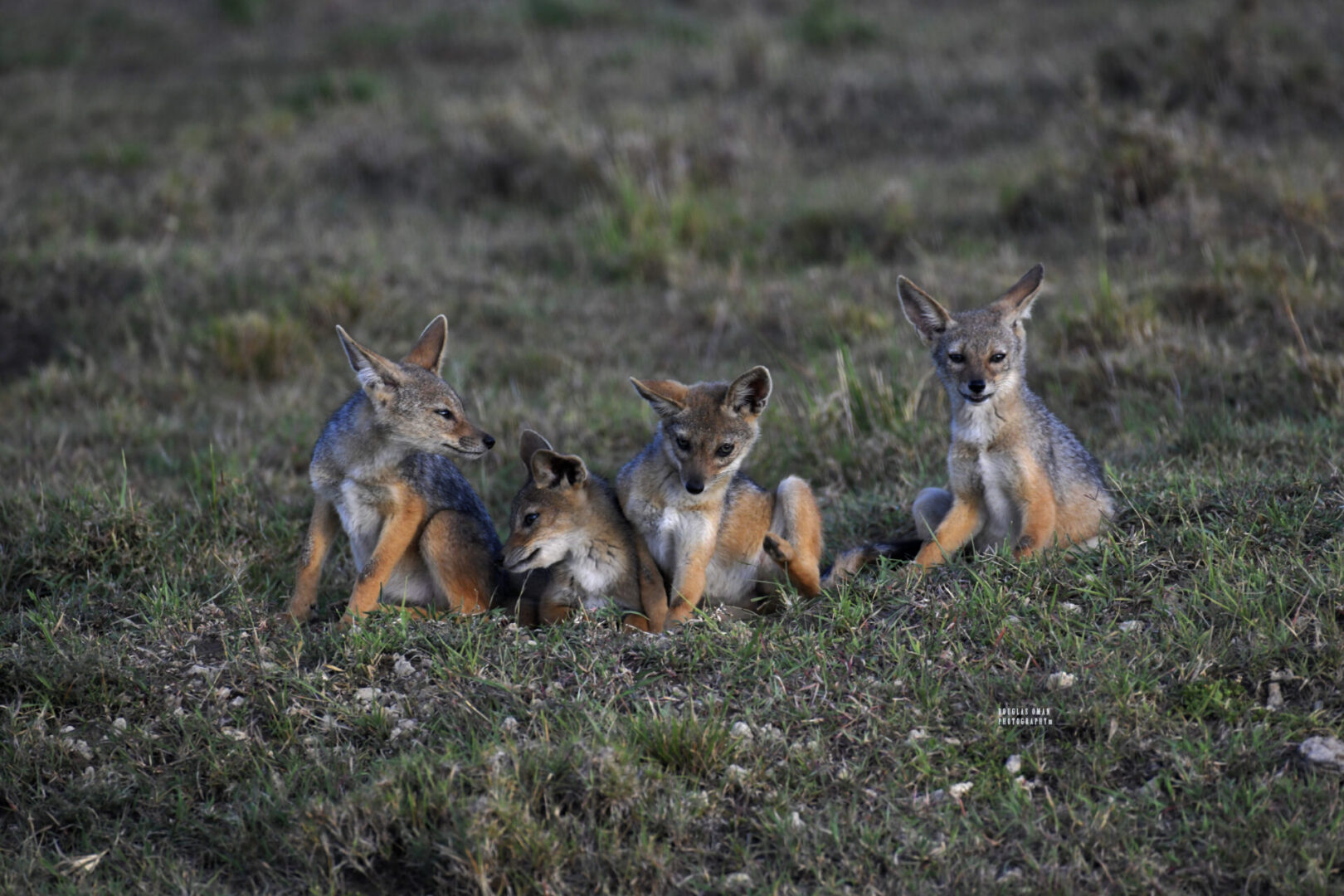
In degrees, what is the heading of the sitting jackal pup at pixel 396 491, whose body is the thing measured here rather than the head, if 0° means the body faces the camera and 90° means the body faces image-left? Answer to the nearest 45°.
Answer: approximately 45°

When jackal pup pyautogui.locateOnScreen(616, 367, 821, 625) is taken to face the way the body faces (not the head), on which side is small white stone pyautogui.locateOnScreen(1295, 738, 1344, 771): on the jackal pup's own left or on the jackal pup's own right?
on the jackal pup's own left

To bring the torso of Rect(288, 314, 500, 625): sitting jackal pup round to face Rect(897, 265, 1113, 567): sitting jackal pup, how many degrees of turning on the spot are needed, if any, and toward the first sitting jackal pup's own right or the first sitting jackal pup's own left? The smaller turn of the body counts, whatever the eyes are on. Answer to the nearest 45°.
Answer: approximately 135° to the first sitting jackal pup's own left

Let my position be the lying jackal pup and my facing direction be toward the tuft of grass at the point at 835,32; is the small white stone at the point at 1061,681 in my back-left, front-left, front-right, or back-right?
back-right

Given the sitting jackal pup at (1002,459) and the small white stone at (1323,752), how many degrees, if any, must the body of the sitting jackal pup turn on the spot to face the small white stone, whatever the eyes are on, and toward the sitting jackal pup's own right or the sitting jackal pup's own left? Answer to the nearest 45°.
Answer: approximately 90° to the sitting jackal pup's own left

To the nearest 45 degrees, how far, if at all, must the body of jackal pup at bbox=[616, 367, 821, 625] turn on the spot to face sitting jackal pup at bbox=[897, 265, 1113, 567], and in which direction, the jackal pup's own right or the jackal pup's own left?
approximately 135° to the jackal pup's own left

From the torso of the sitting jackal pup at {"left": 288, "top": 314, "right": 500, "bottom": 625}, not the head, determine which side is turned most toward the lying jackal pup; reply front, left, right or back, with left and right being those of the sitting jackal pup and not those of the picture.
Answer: left

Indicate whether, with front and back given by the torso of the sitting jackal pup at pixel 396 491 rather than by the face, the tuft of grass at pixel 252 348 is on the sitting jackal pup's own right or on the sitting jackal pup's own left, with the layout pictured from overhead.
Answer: on the sitting jackal pup's own right

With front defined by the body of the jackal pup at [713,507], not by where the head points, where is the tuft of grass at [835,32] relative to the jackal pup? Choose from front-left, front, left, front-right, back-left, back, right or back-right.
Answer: back-right
